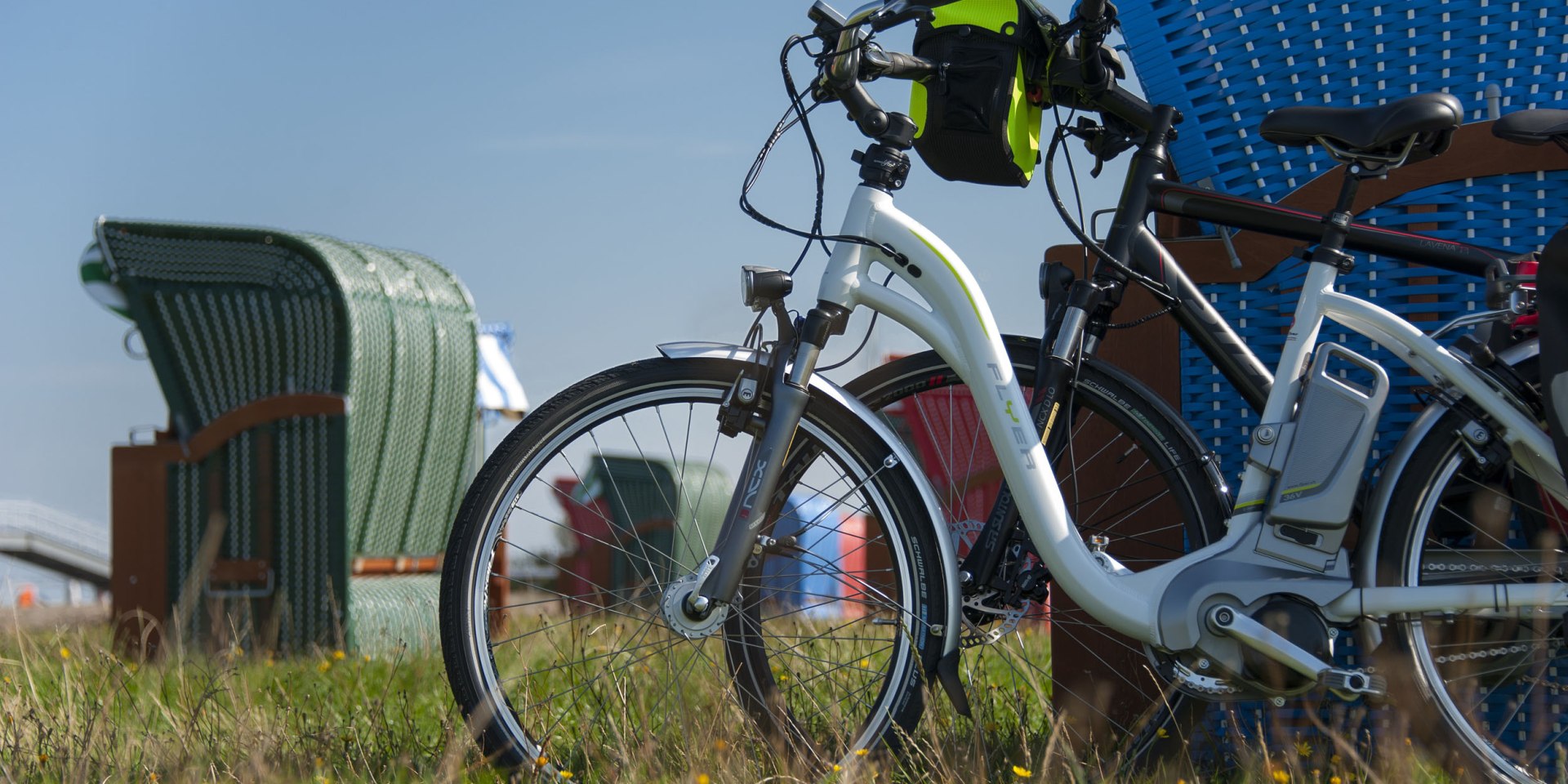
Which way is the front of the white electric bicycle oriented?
to the viewer's left
